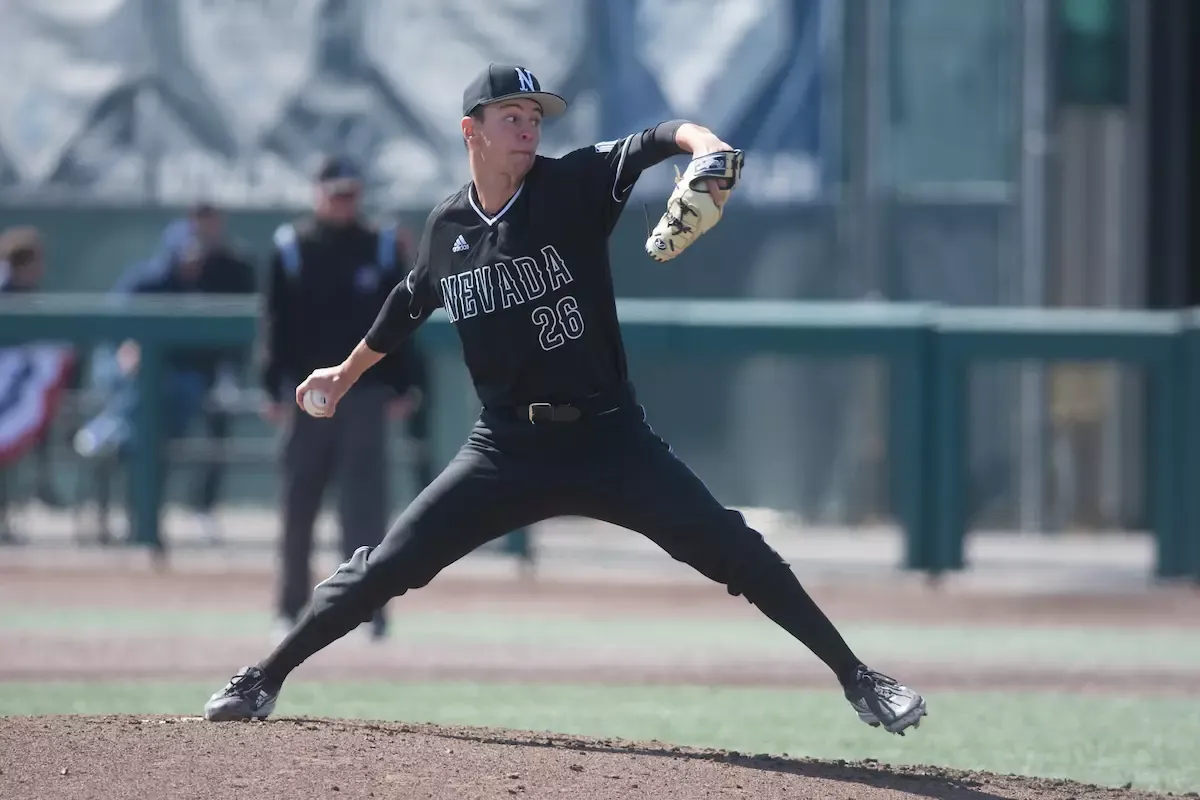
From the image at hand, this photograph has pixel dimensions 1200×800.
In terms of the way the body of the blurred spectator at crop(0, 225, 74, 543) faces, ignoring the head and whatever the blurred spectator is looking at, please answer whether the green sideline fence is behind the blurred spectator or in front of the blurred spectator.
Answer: in front

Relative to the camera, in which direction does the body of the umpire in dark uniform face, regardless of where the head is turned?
toward the camera

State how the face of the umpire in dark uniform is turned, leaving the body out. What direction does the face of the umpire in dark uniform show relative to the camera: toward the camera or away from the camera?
toward the camera

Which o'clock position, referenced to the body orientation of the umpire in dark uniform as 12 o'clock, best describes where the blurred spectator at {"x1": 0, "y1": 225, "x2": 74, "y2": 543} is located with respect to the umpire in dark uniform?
The blurred spectator is roughly at 5 o'clock from the umpire in dark uniform.

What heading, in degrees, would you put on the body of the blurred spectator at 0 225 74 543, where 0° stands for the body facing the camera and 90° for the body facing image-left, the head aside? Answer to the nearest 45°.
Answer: approximately 315°
